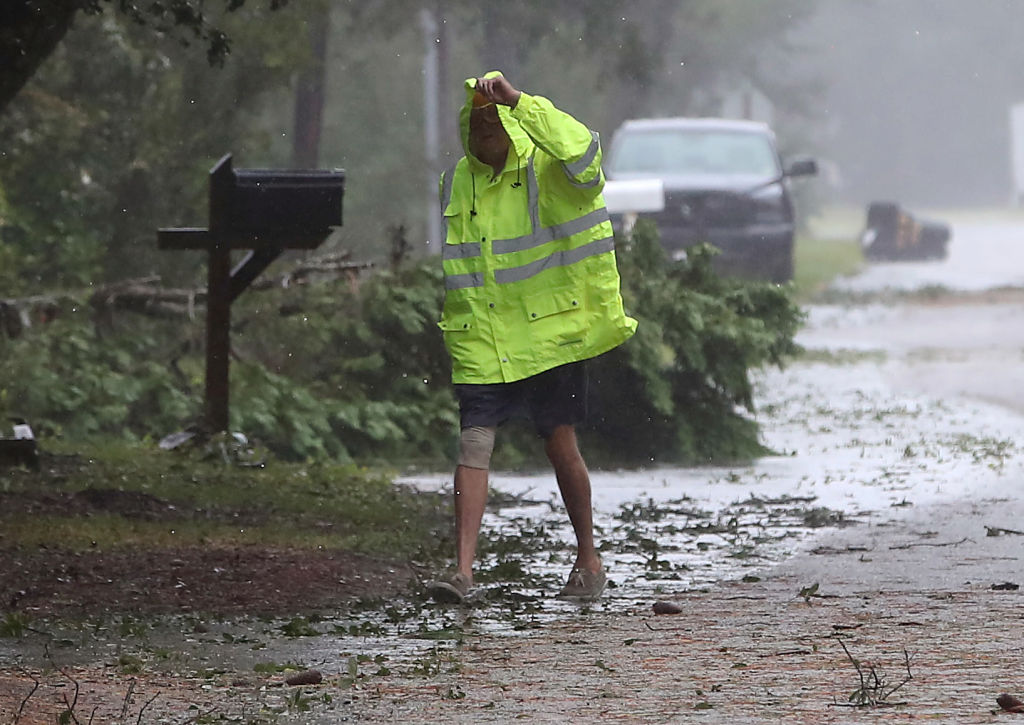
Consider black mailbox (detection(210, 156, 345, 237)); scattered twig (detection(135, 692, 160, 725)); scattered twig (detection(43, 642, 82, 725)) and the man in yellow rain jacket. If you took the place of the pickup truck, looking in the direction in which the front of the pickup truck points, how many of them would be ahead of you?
4

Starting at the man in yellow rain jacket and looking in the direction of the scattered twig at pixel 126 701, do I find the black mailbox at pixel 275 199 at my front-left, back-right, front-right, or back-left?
back-right

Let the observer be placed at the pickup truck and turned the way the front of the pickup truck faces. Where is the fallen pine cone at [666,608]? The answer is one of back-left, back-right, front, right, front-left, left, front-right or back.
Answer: front

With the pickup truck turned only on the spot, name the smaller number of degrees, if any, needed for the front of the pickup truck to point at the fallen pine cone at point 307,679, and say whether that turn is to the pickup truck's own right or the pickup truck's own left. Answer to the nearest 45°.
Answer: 0° — it already faces it

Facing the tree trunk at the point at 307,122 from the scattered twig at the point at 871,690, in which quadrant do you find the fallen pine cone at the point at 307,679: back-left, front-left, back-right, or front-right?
front-left

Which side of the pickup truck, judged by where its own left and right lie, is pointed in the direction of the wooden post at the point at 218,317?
front

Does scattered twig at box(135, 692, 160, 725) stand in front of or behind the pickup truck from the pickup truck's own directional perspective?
in front

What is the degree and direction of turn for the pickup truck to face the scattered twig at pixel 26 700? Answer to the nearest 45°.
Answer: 0° — it already faces it

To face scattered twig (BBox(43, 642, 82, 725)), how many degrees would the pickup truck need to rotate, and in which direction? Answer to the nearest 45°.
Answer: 0° — it already faces it

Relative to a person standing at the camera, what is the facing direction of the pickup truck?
facing the viewer

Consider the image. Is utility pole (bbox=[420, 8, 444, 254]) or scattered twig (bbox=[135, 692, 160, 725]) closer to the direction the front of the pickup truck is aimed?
the scattered twig

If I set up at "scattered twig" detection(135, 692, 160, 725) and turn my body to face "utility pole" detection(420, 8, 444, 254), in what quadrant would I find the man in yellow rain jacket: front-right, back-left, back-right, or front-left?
front-right

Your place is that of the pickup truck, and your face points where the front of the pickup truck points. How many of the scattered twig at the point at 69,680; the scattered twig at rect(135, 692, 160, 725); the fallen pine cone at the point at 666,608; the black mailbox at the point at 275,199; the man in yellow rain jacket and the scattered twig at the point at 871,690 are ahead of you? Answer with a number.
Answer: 6

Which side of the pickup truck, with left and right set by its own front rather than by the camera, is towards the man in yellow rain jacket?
front

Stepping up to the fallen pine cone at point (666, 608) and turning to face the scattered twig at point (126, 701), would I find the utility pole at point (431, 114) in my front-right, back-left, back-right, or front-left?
back-right

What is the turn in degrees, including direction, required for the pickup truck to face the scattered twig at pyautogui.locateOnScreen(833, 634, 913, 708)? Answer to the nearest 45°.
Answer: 0° — it already faces it

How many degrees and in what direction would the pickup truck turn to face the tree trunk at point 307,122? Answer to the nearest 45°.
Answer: approximately 135° to its right
